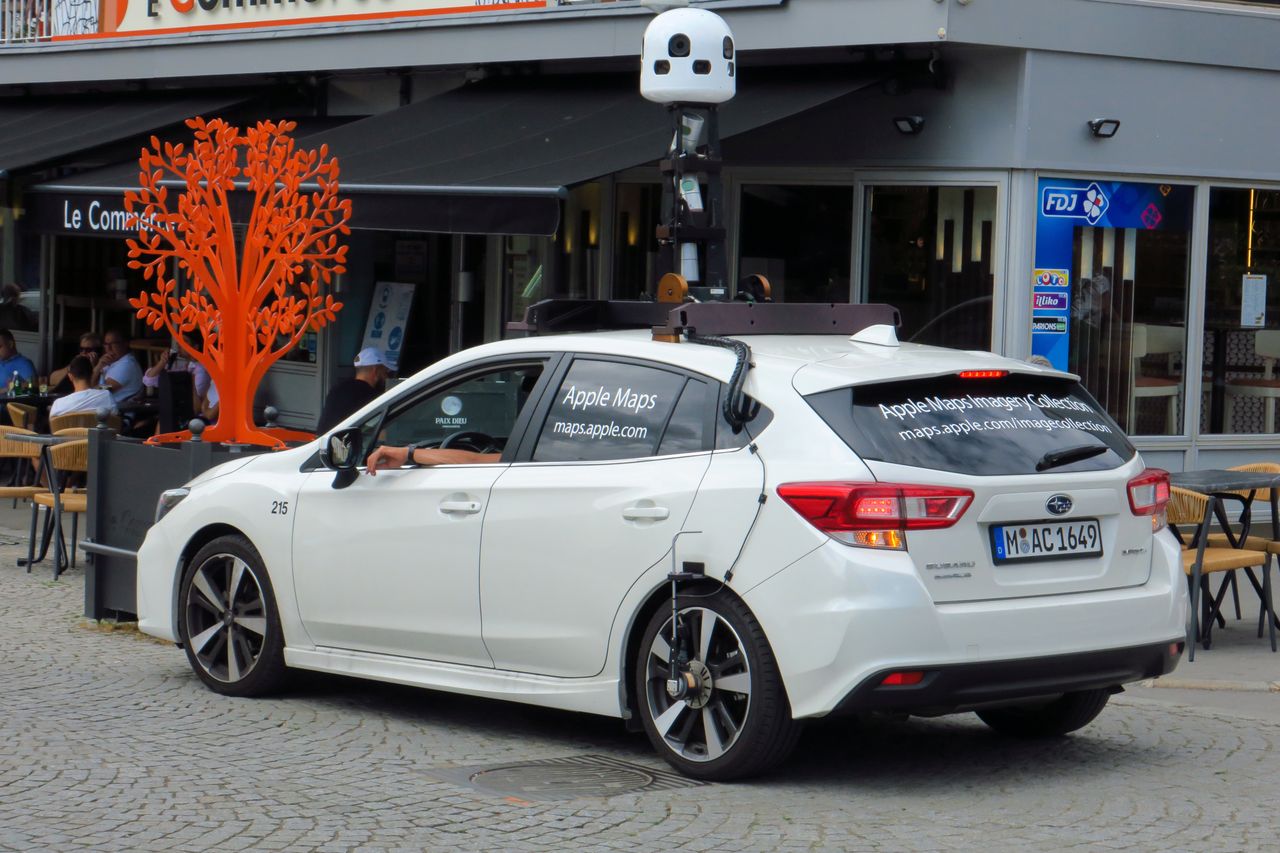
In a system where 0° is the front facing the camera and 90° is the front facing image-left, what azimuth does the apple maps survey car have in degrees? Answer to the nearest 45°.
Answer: approximately 135°

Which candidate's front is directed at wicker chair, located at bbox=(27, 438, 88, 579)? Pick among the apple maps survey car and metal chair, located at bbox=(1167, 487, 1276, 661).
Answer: the apple maps survey car

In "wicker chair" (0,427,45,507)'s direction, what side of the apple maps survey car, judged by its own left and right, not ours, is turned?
front

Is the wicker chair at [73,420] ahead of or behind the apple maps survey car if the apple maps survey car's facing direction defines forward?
ahead

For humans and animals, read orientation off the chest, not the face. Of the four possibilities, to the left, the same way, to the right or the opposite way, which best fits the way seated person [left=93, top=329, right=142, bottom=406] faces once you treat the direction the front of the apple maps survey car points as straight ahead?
to the left

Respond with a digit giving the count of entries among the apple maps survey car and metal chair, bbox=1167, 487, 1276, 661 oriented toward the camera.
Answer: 0

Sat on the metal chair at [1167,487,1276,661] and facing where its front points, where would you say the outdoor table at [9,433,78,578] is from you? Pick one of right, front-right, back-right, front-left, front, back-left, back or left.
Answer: back-left

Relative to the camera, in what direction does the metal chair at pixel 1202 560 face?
facing away from the viewer and to the right of the viewer

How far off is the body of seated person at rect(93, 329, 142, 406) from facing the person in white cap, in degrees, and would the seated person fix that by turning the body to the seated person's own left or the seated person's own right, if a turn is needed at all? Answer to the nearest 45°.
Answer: approximately 45° to the seated person's own left

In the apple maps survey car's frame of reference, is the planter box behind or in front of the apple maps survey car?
in front

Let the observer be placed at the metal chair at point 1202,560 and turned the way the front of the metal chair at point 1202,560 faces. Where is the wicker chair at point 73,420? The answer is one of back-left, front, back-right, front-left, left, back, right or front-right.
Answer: back-left

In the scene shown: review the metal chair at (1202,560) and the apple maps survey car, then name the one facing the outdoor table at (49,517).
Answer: the apple maps survey car

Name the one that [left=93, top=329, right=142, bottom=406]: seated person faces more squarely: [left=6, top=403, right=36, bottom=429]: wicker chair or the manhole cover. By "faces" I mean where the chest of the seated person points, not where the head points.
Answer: the wicker chair

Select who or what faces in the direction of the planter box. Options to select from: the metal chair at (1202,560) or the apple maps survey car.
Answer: the apple maps survey car
